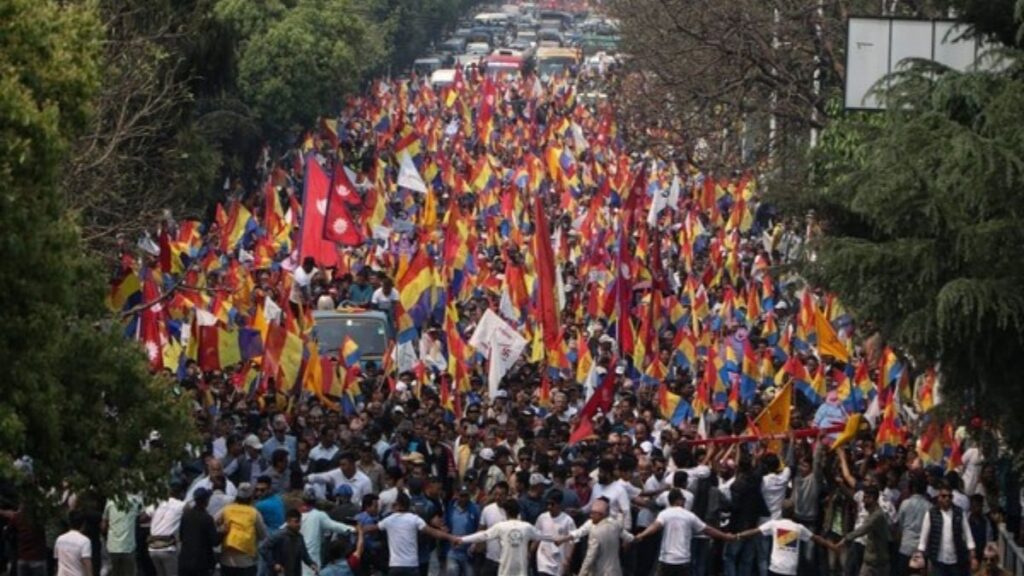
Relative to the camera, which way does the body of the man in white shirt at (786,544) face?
away from the camera

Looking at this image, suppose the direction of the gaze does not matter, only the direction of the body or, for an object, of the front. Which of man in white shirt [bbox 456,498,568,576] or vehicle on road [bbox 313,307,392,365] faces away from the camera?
the man in white shirt

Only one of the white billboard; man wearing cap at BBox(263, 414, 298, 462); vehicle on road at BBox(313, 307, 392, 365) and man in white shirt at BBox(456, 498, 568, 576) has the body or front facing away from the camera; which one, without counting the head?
the man in white shirt

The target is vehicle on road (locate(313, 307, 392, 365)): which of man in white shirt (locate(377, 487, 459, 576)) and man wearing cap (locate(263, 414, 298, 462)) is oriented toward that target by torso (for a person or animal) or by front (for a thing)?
the man in white shirt

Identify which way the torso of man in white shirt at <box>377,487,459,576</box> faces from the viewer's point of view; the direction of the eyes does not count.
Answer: away from the camera

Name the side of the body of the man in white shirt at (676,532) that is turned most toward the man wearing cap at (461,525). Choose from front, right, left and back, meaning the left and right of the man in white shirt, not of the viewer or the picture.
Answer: left

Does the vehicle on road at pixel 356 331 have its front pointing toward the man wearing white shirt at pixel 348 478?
yes

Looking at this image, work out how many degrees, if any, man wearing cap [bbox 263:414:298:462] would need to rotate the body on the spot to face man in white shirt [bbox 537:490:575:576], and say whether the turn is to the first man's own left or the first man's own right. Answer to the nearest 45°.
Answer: approximately 45° to the first man's own left
